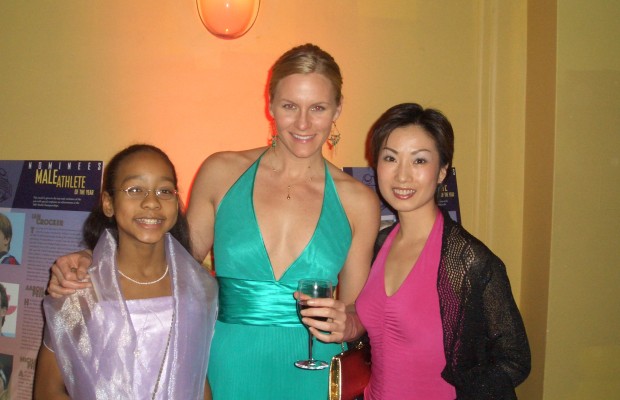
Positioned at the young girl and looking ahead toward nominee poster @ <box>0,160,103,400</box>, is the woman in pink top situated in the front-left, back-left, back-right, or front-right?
back-right

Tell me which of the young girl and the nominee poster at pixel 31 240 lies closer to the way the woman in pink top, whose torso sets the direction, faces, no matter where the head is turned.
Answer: the young girl

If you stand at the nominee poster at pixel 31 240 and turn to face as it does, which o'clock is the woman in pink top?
The woman in pink top is roughly at 11 o'clock from the nominee poster.

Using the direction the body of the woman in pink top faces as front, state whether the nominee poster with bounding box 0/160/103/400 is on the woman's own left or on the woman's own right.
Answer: on the woman's own right

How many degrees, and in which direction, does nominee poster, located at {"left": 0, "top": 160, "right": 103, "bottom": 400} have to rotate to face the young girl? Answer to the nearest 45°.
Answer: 0° — it already faces them

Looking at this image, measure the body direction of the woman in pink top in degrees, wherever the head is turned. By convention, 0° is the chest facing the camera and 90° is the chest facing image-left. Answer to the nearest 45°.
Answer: approximately 45°

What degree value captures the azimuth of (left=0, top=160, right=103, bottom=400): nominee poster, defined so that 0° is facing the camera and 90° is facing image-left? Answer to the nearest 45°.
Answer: approximately 0°
